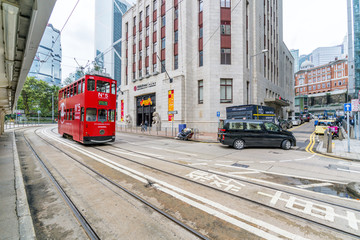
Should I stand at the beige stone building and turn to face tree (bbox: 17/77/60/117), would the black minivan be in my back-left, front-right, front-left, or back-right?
back-left

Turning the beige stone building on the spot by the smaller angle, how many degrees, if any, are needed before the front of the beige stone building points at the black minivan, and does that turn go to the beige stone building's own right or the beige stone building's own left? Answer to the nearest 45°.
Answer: approximately 45° to the beige stone building's own left

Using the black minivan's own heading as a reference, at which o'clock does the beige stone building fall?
The beige stone building is roughly at 8 o'clock from the black minivan.

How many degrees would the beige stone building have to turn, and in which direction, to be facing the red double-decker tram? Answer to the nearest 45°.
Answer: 0° — it already faces it

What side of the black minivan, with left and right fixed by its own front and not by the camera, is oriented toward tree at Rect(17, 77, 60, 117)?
back

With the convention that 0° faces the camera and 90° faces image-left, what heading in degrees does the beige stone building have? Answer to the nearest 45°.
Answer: approximately 45°

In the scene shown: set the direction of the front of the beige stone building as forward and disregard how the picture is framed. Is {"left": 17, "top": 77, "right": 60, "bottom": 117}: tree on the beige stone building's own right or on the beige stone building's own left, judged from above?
on the beige stone building's own right

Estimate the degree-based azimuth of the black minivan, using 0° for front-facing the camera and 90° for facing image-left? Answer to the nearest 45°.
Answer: approximately 270°

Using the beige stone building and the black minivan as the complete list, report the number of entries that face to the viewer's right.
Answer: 1
